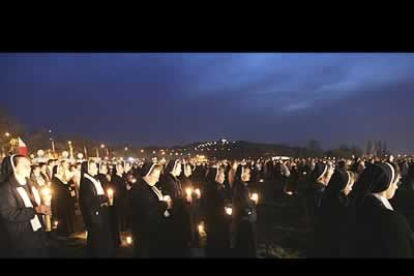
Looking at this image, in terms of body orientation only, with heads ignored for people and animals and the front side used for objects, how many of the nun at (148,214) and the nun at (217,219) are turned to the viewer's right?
2

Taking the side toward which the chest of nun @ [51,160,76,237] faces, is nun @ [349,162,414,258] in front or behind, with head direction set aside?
in front

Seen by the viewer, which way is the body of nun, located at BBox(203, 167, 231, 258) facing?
to the viewer's right

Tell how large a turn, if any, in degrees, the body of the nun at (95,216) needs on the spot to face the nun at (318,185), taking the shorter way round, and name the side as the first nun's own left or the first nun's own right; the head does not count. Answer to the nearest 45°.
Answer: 0° — they already face them

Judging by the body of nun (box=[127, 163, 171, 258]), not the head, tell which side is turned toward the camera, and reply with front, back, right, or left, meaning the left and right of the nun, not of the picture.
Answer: right

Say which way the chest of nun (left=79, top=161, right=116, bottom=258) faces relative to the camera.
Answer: to the viewer's right

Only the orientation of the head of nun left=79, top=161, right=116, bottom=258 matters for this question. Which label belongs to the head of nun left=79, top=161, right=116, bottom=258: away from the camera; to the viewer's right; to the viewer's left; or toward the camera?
to the viewer's right

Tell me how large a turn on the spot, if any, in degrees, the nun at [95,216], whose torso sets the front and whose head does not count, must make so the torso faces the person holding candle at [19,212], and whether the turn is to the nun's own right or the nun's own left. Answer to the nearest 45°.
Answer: approximately 135° to the nun's own right
